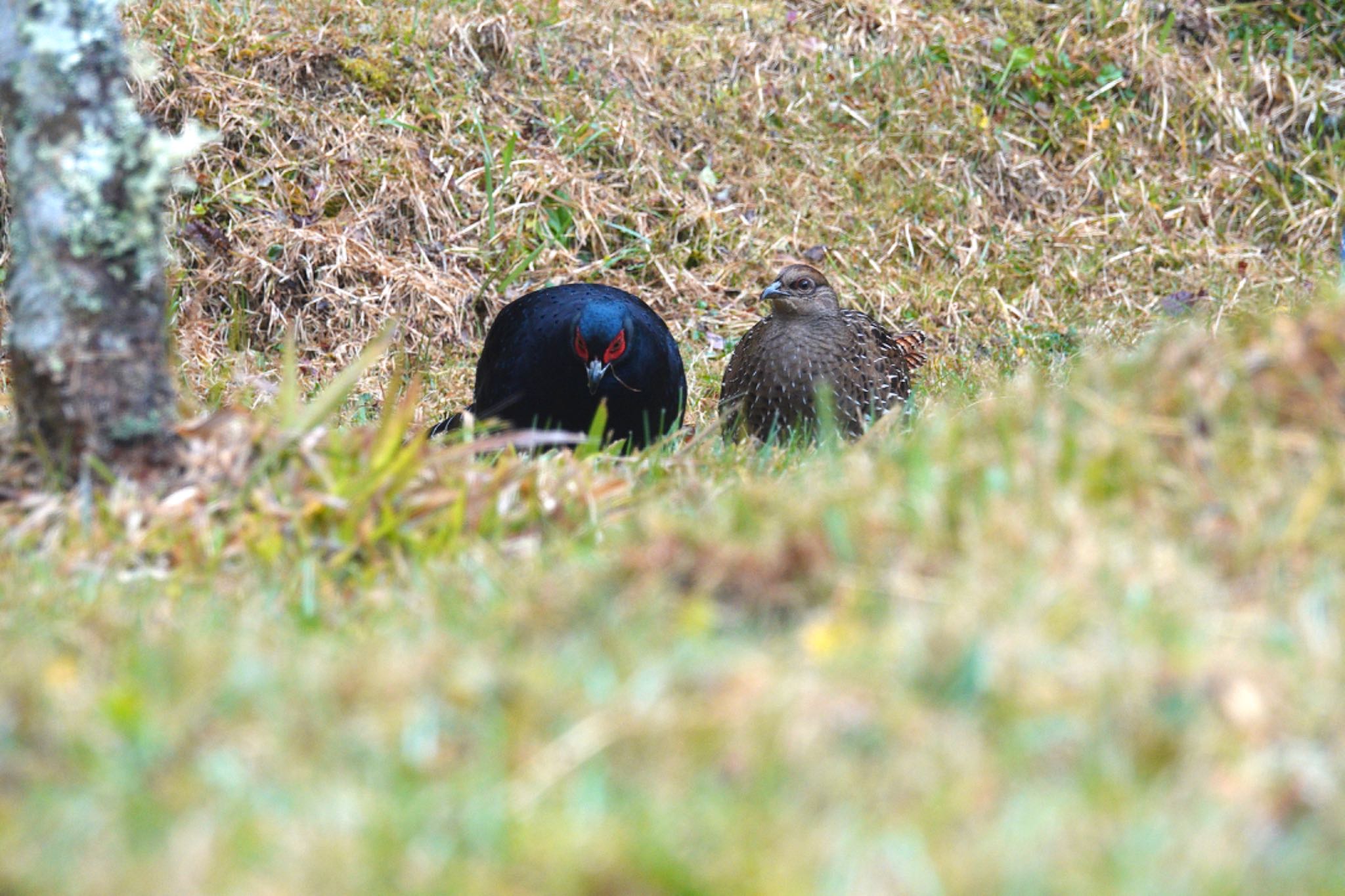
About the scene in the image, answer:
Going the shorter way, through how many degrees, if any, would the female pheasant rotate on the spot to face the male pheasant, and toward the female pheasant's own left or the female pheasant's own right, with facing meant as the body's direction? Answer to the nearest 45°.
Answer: approximately 45° to the female pheasant's own right

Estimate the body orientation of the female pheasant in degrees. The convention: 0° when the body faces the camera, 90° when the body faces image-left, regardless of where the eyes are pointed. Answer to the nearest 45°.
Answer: approximately 45°

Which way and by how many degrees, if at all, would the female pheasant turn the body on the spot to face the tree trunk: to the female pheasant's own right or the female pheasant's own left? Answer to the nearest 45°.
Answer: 0° — it already faces it
